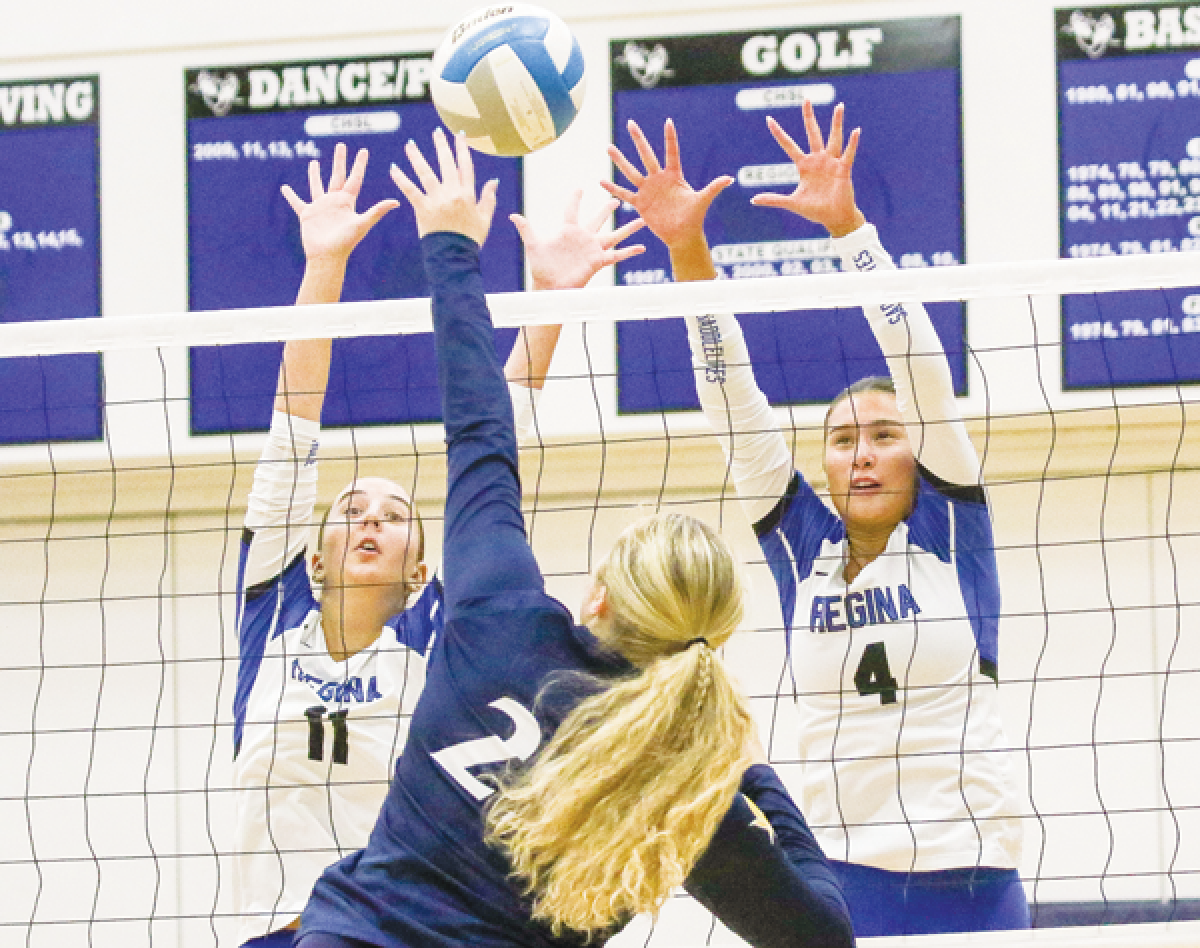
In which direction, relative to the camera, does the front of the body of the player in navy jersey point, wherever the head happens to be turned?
away from the camera

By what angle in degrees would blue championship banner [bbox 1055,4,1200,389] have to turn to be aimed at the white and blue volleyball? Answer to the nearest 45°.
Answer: approximately 45° to its right

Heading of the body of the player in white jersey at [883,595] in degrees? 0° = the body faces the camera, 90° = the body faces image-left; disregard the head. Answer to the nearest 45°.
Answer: approximately 0°

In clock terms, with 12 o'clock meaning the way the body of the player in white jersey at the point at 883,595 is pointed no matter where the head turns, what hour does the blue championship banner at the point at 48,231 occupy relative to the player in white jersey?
The blue championship banner is roughly at 4 o'clock from the player in white jersey.

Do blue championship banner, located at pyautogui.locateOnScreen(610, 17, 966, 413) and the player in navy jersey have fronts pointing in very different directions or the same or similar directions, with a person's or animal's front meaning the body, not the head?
very different directions

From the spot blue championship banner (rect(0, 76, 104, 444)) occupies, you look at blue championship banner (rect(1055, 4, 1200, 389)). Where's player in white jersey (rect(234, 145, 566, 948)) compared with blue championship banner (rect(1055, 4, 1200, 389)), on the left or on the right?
right

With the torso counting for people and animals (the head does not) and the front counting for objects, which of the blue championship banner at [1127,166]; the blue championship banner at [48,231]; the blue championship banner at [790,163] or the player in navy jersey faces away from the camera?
the player in navy jersey

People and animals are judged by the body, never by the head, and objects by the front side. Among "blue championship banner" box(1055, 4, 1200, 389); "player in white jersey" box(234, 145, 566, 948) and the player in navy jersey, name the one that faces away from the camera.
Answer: the player in navy jersey

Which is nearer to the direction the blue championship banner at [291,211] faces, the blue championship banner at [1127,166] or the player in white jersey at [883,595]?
the player in white jersey

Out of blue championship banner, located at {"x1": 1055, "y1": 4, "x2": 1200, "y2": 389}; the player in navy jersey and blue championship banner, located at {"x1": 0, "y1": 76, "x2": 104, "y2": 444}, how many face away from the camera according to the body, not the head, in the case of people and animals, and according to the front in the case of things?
1
